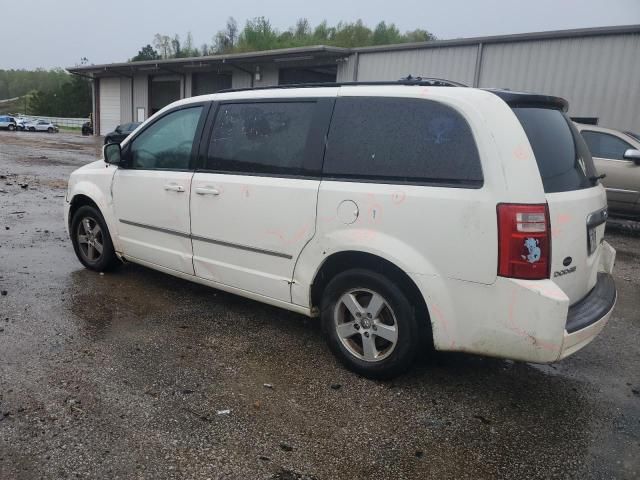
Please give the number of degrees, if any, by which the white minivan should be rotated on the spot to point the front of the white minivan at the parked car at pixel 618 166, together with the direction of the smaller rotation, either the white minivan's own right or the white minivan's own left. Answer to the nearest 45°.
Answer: approximately 90° to the white minivan's own right

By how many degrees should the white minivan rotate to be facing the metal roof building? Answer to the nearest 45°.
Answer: approximately 45° to its right

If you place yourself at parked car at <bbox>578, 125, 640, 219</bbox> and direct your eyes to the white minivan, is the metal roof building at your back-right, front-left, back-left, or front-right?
back-right

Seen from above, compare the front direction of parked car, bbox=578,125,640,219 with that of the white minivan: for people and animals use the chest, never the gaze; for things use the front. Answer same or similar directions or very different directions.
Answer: very different directions

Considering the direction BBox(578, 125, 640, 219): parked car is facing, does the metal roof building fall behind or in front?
behind

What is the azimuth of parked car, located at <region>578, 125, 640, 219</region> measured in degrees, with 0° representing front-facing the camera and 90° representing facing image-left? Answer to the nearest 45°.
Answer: approximately 315°

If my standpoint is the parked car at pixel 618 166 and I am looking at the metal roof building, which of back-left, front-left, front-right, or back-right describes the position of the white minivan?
back-left

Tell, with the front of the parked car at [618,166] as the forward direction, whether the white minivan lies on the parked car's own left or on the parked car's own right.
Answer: on the parked car's own right

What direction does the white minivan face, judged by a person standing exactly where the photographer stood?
facing away from the viewer and to the left of the viewer
